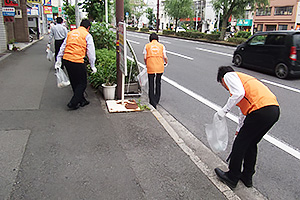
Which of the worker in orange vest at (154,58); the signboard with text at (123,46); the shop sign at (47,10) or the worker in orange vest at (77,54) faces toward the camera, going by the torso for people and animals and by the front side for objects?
the shop sign

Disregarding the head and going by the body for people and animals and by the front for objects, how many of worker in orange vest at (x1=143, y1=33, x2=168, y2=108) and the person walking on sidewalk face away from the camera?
2

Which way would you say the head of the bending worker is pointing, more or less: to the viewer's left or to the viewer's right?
to the viewer's left

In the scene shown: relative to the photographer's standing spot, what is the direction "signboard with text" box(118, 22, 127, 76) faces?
facing to the left of the viewer

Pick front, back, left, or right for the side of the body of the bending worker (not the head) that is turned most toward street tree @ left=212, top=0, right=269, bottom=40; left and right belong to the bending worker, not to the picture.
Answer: right

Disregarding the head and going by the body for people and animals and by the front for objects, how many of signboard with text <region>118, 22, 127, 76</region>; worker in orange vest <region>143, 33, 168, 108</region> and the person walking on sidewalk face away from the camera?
2

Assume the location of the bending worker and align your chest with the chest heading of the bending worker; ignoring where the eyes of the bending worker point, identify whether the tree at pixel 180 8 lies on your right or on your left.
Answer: on your right

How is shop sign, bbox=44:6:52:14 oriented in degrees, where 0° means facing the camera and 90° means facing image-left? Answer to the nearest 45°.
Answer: approximately 0°

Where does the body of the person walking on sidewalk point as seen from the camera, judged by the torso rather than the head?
away from the camera

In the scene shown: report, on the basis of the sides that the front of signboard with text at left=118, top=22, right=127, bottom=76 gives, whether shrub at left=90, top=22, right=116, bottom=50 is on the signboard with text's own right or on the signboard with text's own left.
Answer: on the signboard with text's own right

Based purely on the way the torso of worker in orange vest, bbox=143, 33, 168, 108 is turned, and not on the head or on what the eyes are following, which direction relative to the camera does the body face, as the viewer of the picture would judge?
away from the camera
